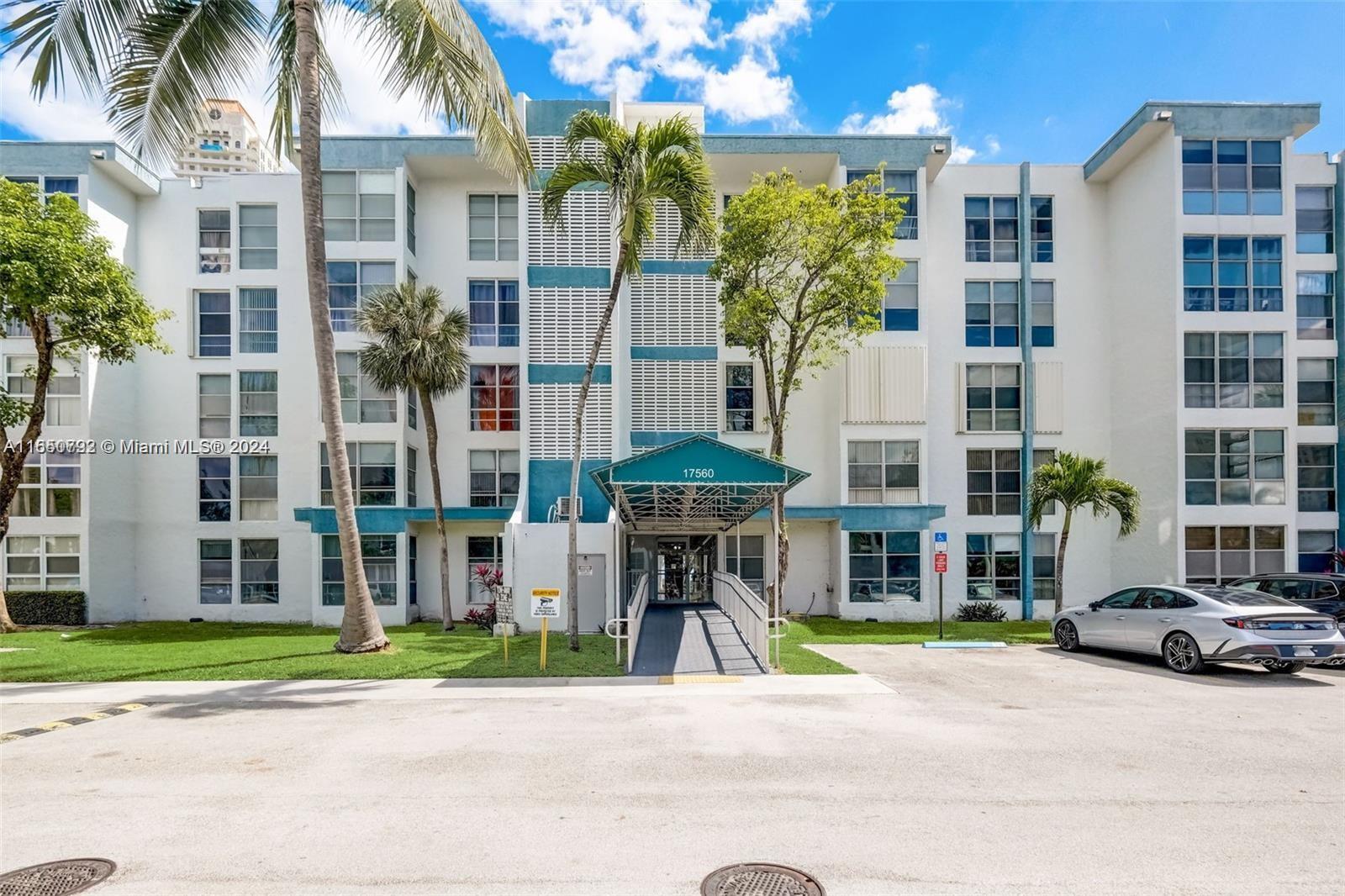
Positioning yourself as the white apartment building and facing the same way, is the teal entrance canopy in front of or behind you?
in front

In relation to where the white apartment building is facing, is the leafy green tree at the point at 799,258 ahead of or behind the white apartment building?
ahead

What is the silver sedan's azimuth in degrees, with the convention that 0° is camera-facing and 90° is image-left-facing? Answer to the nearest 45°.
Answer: approximately 135°

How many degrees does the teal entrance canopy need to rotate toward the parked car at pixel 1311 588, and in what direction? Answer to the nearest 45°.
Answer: approximately 90° to its left

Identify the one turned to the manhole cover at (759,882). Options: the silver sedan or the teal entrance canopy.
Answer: the teal entrance canopy

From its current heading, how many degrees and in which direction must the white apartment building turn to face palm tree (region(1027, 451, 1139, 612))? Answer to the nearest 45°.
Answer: approximately 45° to its left

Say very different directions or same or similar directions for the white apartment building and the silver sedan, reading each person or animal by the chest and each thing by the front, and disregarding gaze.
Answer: very different directions

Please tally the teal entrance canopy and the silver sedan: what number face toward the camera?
1
